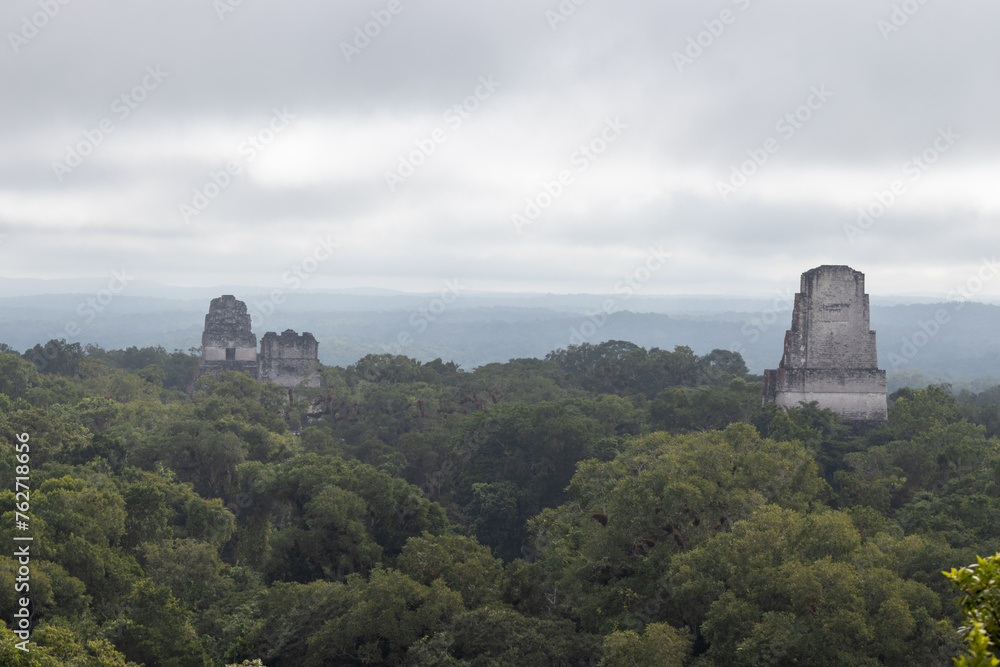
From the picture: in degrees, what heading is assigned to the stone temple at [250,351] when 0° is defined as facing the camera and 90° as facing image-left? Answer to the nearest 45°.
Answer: approximately 0°
